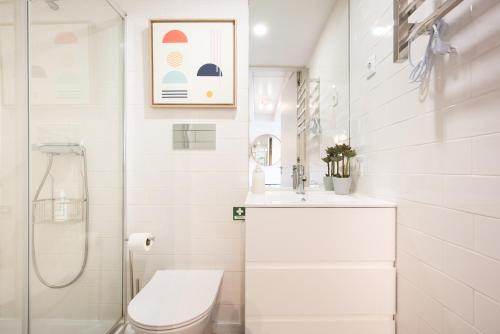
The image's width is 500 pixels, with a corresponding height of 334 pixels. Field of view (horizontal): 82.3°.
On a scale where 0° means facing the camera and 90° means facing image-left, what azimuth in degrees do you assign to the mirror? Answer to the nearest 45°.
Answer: approximately 0°

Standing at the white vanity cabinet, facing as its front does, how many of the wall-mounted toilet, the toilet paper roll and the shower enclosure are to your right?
3

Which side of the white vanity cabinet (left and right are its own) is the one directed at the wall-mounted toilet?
right

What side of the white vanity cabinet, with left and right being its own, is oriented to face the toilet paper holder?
right

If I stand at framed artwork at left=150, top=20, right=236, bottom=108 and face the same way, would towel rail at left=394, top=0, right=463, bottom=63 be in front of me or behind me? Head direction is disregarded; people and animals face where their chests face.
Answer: in front

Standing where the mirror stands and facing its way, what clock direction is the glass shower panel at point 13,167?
The glass shower panel is roughly at 2 o'clock from the mirror.
